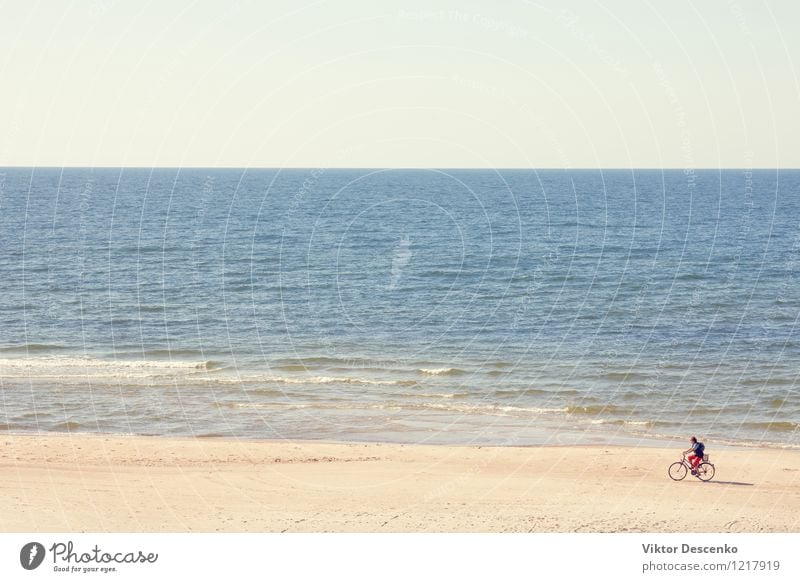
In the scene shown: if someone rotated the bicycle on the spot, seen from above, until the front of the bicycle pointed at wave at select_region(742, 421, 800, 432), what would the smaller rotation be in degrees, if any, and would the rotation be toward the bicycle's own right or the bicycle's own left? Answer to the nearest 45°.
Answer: approximately 135° to the bicycle's own right

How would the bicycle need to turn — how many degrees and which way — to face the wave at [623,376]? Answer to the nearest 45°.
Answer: approximately 90° to its right

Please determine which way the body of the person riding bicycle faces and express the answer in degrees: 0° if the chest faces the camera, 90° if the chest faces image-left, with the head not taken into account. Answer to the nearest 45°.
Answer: approximately 90°

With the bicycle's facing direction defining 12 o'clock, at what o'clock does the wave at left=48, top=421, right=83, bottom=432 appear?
The wave is roughly at 12 o'clock from the bicycle.

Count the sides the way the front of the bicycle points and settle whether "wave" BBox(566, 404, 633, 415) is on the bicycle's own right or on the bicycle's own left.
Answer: on the bicycle's own right

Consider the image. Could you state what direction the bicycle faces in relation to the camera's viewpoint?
facing to the left of the viewer

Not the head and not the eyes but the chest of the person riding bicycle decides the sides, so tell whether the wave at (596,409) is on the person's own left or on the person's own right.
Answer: on the person's own right
